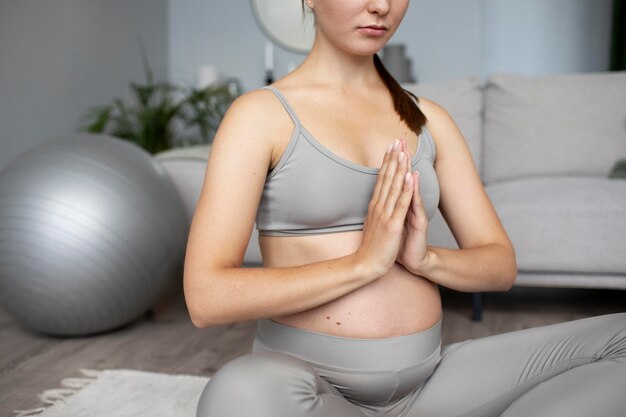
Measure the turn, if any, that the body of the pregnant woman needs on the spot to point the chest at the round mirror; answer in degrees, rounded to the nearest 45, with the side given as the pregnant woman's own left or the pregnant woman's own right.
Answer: approximately 135° to the pregnant woman's own left

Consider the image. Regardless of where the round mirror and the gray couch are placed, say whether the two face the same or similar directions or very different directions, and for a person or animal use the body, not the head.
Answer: same or similar directions

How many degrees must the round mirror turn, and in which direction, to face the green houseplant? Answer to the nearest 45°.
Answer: approximately 45° to its right

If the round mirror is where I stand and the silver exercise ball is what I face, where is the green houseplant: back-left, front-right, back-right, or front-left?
front-right

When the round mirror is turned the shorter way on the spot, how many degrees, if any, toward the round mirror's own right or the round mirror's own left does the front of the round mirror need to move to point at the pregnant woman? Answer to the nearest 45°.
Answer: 0° — it already faces them

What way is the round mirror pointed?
toward the camera

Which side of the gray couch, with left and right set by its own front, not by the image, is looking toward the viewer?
front

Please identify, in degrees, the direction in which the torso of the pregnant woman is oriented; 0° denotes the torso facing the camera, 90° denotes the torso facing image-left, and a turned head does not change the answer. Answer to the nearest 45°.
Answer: approximately 315°

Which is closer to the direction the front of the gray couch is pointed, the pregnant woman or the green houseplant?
the pregnant woman

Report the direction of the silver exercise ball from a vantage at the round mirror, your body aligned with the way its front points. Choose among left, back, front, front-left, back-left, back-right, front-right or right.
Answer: front

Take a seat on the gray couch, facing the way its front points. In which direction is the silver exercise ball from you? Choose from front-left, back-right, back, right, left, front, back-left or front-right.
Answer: front-right

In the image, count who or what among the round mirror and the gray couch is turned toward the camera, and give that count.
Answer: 2
